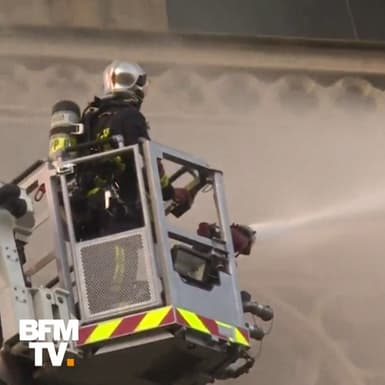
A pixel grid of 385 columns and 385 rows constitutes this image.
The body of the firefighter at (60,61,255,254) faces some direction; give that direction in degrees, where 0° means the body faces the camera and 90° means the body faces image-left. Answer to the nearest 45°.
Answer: approximately 225°
